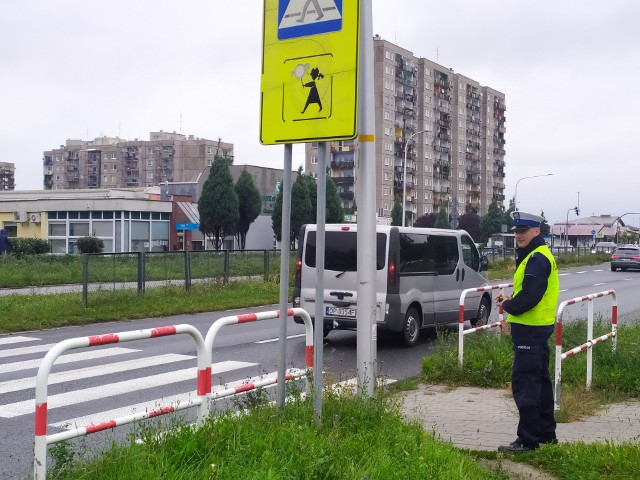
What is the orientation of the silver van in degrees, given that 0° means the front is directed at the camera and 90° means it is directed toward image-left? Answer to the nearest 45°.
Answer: approximately 225°

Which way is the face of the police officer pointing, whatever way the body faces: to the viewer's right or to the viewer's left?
to the viewer's left

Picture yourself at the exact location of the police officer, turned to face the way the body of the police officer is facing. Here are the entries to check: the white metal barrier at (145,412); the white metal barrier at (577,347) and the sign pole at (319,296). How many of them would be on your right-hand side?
1

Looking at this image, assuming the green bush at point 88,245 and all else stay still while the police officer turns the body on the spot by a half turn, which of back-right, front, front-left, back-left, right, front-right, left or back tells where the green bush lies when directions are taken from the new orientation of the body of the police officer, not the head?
back-left

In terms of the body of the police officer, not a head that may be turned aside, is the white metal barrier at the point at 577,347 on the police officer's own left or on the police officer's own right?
on the police officer's own right

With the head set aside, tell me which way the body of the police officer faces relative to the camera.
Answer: to the viewer's left

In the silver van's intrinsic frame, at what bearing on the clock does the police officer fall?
The police officer is roughly at 4 o'clock from the silver van.

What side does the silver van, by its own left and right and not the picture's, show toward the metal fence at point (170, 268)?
left

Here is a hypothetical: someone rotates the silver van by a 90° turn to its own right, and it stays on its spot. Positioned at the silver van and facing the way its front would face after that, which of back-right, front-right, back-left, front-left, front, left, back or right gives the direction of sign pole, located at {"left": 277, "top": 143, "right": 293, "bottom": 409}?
front-right

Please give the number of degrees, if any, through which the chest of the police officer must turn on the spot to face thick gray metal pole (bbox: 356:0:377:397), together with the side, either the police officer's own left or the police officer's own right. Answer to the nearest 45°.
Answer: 0° — they already face it

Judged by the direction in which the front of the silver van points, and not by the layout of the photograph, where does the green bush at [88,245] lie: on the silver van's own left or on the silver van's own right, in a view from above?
on the silver van's own left

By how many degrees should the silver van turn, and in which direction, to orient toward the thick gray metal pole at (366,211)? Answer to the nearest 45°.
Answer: approximately 135° to its right

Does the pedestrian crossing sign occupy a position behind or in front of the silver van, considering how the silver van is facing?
behind

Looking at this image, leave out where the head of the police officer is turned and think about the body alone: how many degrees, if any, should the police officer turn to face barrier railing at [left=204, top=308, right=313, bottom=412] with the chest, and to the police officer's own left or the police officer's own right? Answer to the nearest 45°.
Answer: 0° — they already face it

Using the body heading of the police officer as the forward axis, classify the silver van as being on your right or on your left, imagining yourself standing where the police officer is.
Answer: on your right

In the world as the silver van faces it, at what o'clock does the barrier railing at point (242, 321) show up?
The barrier railing is roughly at 5 o'clock from the silver van.

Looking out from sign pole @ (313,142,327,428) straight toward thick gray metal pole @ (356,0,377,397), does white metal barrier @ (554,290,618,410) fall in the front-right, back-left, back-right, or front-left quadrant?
front-right

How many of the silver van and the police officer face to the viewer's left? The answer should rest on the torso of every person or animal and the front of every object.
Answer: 1
